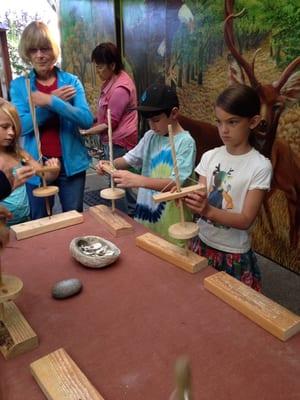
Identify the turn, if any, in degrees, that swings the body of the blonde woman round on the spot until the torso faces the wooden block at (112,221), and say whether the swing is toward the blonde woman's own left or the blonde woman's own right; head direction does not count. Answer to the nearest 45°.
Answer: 0° — they already face it

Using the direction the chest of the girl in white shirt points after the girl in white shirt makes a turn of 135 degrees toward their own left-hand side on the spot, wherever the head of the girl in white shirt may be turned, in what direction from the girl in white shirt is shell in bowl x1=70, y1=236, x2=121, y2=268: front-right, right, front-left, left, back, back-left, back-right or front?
back-right

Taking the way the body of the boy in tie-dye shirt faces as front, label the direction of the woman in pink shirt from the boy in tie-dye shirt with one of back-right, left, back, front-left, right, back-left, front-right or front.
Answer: back-right

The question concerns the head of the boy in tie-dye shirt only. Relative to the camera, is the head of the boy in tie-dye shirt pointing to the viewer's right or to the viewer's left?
to the viewer's left

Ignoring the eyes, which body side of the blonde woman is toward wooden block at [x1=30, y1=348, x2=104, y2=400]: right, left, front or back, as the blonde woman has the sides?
front

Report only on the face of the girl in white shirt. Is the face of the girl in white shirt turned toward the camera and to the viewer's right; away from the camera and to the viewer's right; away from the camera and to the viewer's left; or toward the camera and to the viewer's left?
toward the camera and to the viewer's left

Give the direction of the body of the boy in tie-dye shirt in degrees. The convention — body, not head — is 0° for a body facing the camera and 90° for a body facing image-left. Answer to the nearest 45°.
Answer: approximately 45°

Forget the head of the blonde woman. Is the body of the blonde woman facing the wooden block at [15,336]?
yes

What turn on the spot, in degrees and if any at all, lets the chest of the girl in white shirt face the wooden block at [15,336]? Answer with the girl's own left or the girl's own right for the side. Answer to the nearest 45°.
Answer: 0° — they already face it

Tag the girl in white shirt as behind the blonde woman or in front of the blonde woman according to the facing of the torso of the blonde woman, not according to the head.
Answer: in front

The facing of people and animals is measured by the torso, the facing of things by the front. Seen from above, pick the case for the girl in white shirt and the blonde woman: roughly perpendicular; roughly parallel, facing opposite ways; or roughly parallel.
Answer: roughly perpendicular
